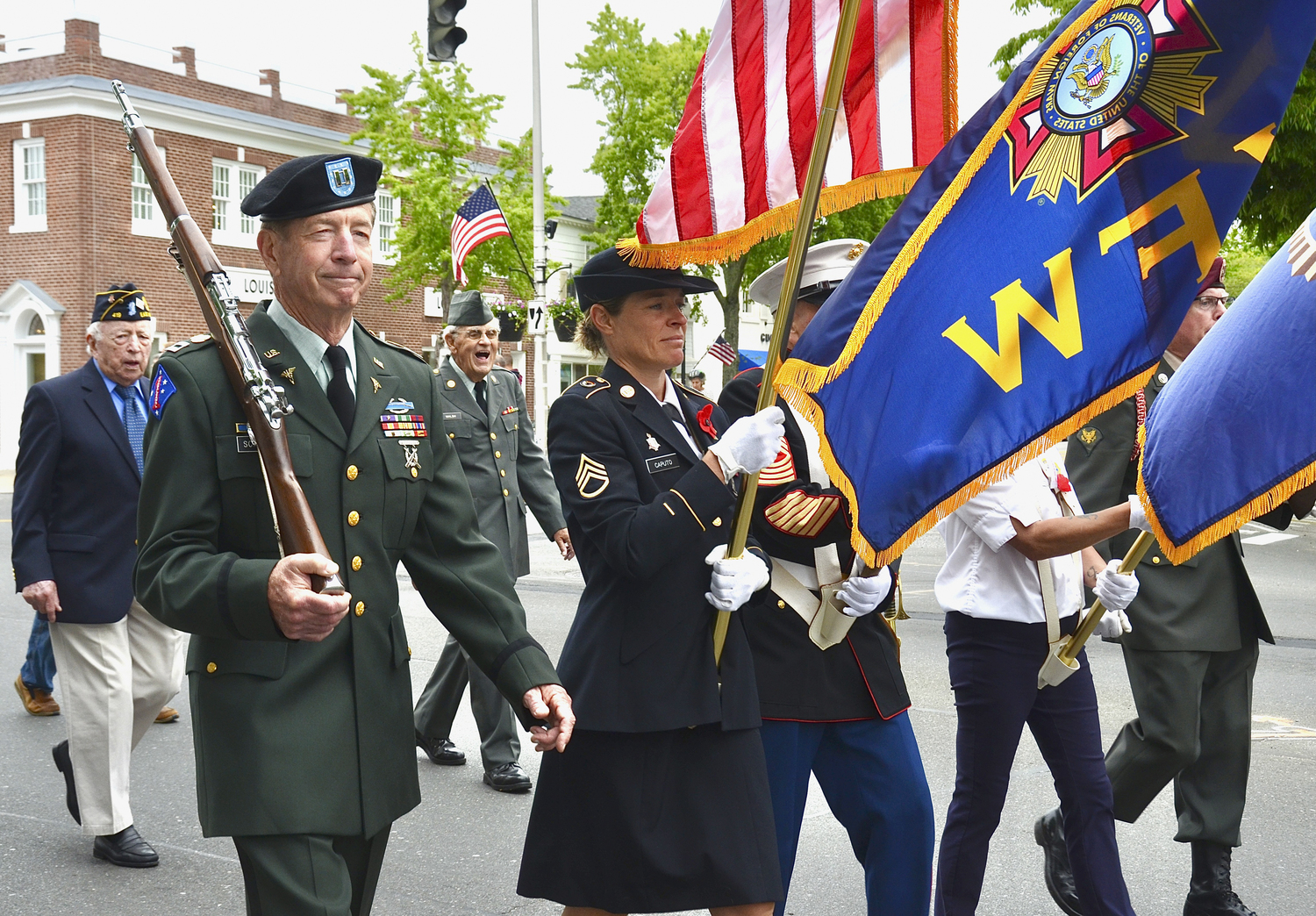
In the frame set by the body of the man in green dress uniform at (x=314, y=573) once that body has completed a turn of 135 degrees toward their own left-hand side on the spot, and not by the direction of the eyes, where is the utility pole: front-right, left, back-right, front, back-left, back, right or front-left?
front

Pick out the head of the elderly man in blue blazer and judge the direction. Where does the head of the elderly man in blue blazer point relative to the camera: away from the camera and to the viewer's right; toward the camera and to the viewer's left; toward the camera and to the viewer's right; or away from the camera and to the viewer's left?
toward the camera and to the viewer's right

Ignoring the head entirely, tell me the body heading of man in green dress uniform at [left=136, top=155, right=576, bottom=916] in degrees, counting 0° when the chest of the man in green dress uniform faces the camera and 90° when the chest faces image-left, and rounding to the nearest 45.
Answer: approximately 315°

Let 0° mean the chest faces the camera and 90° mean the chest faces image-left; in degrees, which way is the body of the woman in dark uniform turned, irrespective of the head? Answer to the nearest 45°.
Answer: approximately 315°

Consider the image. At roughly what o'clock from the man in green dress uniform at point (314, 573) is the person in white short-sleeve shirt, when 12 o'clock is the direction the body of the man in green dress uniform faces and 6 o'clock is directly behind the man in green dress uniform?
The person in white short-sleeve shirt is roughly at 10 o'clock from the man in green dress uniform.

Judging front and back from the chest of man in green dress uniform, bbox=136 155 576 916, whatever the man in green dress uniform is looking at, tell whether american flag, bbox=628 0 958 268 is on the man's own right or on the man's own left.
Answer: on the man's own left
